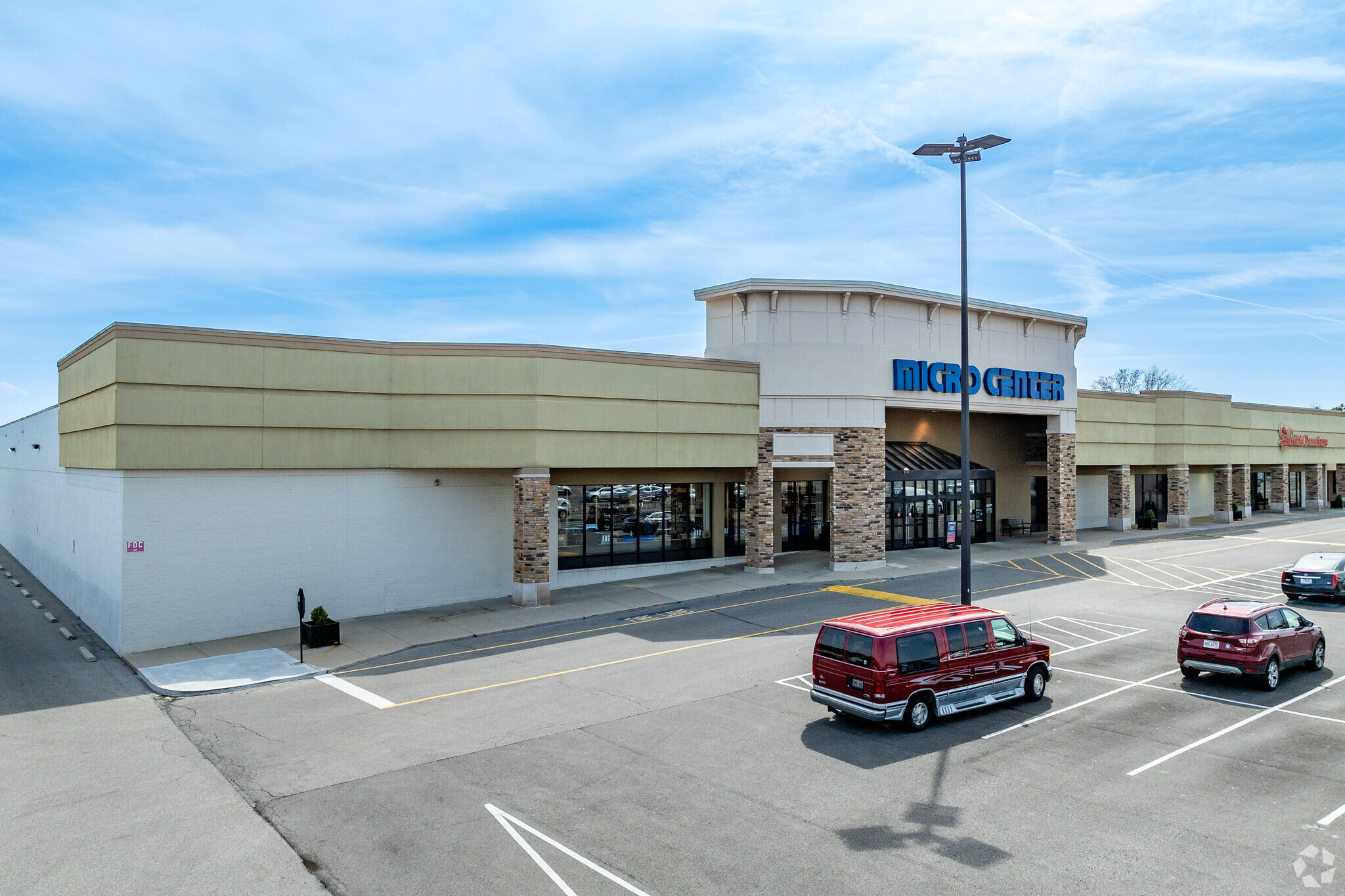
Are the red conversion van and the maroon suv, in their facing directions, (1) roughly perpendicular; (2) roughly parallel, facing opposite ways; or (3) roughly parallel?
roughly parallel

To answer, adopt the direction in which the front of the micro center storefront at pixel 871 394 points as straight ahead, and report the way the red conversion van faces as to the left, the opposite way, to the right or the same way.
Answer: to the left

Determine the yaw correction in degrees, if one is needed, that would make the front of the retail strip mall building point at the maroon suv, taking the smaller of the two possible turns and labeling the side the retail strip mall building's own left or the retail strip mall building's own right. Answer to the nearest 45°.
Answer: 0° — it already faces it

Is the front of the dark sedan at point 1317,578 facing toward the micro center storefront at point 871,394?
no

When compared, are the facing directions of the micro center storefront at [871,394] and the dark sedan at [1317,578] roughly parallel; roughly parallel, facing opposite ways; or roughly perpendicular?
roughly perpendicular

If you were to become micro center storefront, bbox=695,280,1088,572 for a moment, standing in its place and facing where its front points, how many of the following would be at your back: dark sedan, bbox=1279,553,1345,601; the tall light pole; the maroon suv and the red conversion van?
0

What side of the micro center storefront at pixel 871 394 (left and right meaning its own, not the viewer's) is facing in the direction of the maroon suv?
front

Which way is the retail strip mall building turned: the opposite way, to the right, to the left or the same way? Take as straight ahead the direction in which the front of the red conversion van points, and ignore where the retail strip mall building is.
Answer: to the right

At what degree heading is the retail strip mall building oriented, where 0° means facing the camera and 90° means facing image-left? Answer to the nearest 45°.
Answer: approximately 315°

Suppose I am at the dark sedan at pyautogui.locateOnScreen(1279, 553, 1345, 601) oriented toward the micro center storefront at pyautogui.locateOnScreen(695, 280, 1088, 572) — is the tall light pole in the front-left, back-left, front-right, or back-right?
front-left
